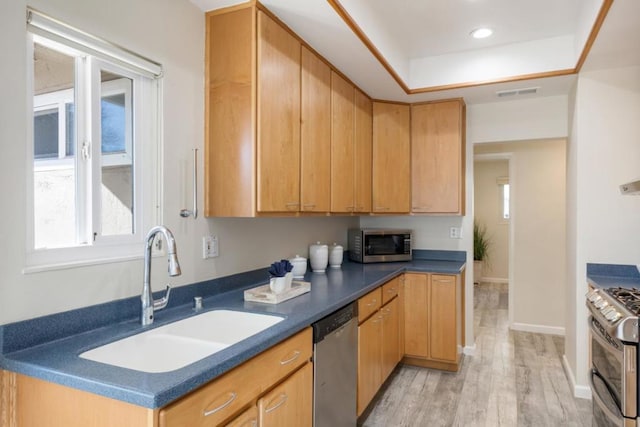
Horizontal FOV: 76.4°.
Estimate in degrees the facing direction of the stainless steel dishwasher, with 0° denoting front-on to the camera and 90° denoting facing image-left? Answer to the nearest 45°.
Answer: approximately 315°

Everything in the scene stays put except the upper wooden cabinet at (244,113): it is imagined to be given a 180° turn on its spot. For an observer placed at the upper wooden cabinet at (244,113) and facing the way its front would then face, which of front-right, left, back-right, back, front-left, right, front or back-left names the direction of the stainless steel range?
back-right

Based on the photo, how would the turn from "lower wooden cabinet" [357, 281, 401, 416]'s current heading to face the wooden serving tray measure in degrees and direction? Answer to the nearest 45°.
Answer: approximately 135° to its right

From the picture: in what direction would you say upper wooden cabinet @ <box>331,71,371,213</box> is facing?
to the viewer's right

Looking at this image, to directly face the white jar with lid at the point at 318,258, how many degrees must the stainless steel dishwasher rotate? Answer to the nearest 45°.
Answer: approximately 135° to its left

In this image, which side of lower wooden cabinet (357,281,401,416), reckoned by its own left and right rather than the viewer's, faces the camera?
right

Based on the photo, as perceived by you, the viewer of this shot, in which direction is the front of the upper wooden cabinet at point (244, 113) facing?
facing the viewer and to the right of the viewer

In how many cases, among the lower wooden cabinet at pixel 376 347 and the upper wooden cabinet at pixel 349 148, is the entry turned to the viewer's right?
2
